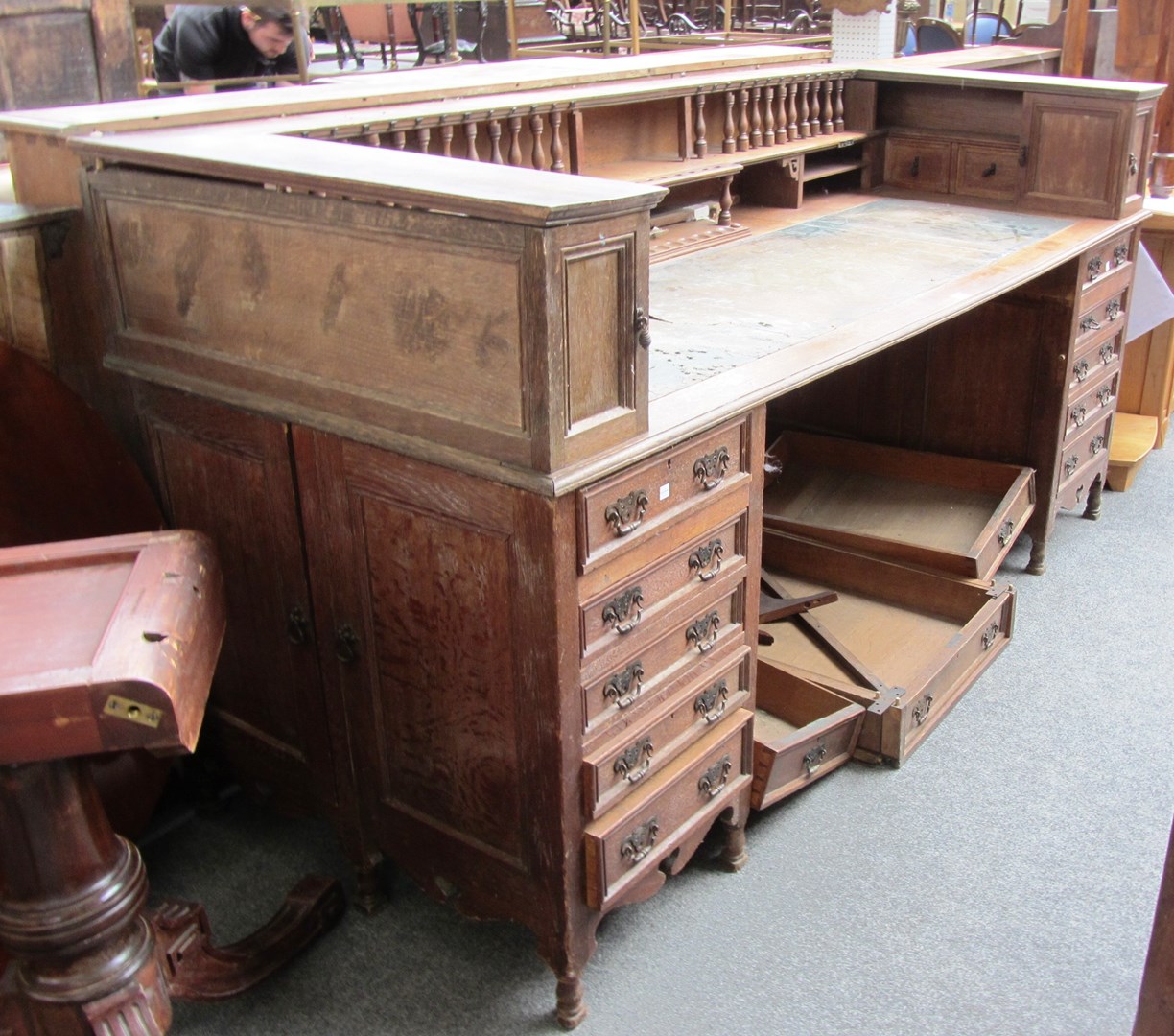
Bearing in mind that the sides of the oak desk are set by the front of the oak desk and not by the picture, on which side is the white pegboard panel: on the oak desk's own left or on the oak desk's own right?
on the oak desk's own left

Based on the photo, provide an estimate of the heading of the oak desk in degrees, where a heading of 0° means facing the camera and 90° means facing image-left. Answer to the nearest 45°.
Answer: approximately 315°
